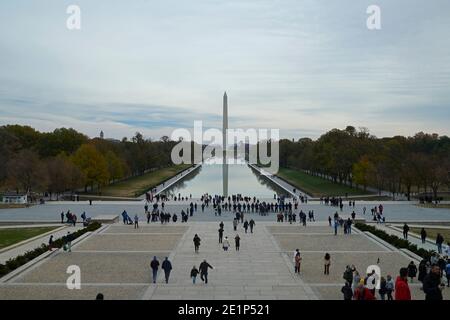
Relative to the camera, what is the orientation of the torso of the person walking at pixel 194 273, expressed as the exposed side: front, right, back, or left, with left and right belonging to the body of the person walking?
back

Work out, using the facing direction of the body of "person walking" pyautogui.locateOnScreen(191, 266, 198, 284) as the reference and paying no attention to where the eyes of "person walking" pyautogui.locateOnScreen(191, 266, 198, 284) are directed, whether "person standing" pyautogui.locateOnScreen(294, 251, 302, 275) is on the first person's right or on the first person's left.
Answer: on the first person's right

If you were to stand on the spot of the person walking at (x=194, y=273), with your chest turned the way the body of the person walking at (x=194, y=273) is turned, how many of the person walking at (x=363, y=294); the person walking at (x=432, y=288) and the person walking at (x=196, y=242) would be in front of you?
1

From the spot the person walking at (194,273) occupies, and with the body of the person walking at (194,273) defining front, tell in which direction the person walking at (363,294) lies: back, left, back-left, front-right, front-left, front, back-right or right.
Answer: back-right

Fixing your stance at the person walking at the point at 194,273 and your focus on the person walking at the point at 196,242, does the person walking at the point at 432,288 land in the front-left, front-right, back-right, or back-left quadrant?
back-right

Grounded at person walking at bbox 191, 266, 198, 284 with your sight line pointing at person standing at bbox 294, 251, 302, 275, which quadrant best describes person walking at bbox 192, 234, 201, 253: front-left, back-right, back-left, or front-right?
front-left

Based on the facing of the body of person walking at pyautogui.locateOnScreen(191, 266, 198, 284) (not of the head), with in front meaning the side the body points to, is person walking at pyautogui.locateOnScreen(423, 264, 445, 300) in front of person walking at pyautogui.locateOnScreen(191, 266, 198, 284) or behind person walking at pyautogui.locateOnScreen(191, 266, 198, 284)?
behind

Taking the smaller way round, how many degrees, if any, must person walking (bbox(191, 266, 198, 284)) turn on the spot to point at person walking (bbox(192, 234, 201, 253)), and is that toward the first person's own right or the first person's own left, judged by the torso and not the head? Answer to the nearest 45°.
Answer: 0° — they already face them
